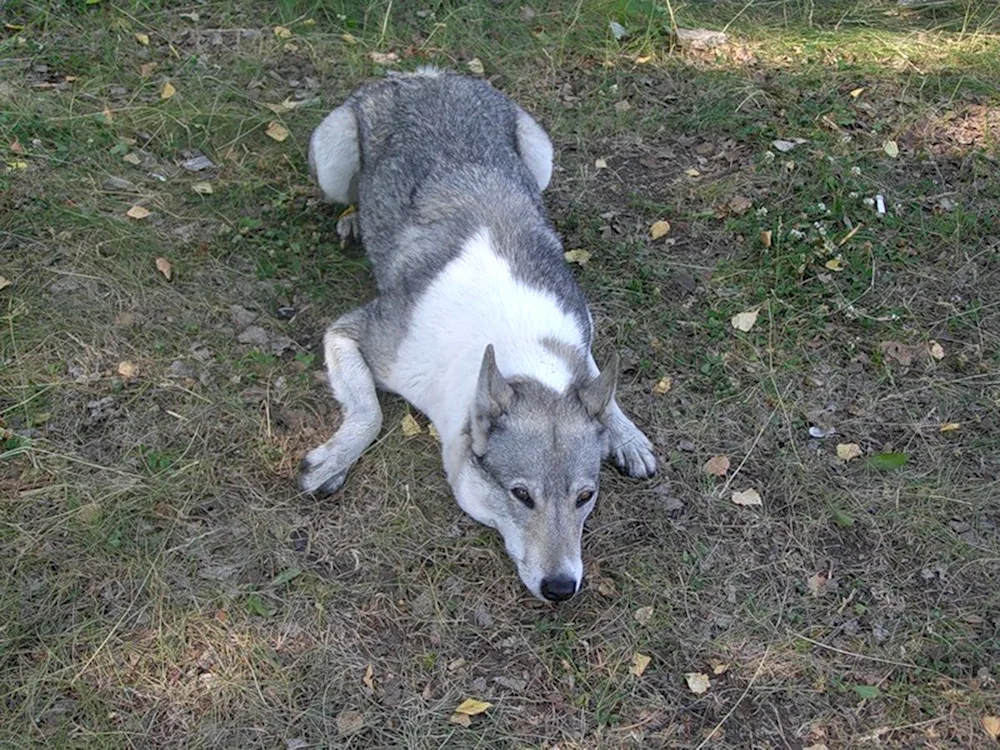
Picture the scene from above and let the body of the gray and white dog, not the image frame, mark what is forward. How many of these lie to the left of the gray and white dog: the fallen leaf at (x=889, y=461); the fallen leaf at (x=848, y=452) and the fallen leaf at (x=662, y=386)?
3

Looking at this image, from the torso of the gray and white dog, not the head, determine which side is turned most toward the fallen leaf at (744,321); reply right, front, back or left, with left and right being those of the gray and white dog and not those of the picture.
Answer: left

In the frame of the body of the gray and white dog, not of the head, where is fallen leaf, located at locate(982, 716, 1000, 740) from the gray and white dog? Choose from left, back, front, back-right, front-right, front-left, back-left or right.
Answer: front-left

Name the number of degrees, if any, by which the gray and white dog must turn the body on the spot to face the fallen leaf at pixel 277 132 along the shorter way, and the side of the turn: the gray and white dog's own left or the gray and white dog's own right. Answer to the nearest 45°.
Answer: approximately 135° to the gray and white dog's own right

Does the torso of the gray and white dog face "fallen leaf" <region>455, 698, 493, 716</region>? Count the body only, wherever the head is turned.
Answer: yes

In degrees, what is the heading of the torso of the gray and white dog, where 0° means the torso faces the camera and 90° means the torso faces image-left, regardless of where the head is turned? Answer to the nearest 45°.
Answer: approximately 0°

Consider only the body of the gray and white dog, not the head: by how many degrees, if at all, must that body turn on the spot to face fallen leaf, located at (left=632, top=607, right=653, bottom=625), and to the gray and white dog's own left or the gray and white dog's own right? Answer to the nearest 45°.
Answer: approximately 45° to the gray and white dog's own left

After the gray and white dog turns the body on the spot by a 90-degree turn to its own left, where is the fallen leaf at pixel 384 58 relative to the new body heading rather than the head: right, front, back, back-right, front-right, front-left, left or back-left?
left

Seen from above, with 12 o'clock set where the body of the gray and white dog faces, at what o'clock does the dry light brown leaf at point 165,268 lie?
The dry light brown leaf is roughly at 4 o'clock from the gray and white dog.

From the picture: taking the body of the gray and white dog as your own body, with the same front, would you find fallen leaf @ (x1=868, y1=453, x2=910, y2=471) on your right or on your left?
on your left

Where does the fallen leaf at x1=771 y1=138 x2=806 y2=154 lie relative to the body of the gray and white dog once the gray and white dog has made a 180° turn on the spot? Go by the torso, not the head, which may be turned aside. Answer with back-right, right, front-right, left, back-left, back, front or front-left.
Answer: front-right

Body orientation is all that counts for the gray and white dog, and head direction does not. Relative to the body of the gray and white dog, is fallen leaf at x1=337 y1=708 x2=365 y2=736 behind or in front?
in front
